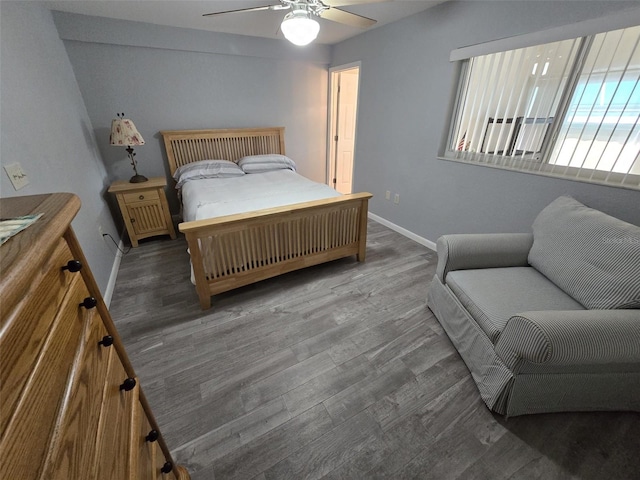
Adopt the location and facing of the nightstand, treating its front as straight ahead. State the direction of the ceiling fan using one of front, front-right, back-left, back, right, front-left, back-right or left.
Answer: front-left

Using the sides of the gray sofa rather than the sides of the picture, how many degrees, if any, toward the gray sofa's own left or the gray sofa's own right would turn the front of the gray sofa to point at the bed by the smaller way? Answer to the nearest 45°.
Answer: approximately 45° to the gray sofa's own right

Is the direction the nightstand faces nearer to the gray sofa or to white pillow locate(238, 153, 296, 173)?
the gray sofa

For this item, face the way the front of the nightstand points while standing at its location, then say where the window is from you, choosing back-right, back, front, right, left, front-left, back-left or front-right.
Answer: front-left

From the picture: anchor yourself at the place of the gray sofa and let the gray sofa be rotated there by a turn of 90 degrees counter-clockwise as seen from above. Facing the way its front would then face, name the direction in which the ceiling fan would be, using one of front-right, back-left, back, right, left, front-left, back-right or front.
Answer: back-right

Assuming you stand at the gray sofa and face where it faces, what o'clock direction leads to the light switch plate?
The light switch plate is roughly at 12 o'clock from the gray sofa.

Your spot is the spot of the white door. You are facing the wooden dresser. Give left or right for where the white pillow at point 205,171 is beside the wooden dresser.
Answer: right

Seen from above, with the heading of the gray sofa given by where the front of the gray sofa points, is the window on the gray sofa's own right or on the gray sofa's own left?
on the gray sofa's own right

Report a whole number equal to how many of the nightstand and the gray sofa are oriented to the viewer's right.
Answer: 0

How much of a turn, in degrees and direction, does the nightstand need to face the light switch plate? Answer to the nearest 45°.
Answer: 0° — it already faces it

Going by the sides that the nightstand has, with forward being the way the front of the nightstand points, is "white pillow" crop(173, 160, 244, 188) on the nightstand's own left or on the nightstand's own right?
on the nightstand's own left

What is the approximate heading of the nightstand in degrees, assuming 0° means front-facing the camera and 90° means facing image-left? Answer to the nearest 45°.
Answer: approximately 0°
